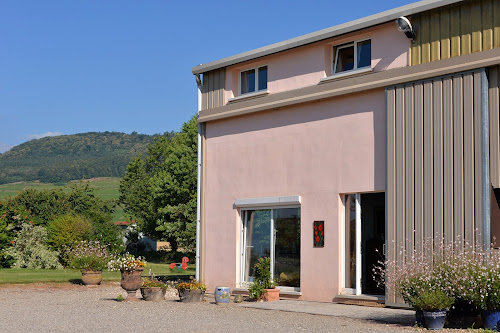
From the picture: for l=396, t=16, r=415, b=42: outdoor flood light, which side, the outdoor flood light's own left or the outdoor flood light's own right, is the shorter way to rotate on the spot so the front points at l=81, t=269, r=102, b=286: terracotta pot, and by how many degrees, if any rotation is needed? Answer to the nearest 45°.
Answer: approximately 90° to the outdoor flood light's own right

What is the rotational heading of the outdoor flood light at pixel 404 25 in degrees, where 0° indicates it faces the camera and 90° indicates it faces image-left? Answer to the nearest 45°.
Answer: approximately 45°

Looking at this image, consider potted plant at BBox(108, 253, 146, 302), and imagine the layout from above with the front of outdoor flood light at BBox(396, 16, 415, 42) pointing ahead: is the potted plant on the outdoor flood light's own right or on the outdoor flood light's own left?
on the outdoor flood light's own right

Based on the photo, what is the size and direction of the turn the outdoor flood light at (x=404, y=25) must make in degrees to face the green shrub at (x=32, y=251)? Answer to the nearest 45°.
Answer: approximately 90° to its right

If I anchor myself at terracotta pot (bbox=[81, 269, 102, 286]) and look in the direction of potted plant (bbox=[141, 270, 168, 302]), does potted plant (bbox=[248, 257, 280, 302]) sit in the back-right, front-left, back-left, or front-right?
front-left

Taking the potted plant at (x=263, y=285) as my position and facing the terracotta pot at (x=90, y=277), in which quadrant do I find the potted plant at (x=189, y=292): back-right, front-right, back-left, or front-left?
front-left

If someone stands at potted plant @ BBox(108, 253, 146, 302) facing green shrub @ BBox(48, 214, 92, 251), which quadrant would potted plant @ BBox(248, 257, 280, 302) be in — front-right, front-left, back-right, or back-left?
back-right
